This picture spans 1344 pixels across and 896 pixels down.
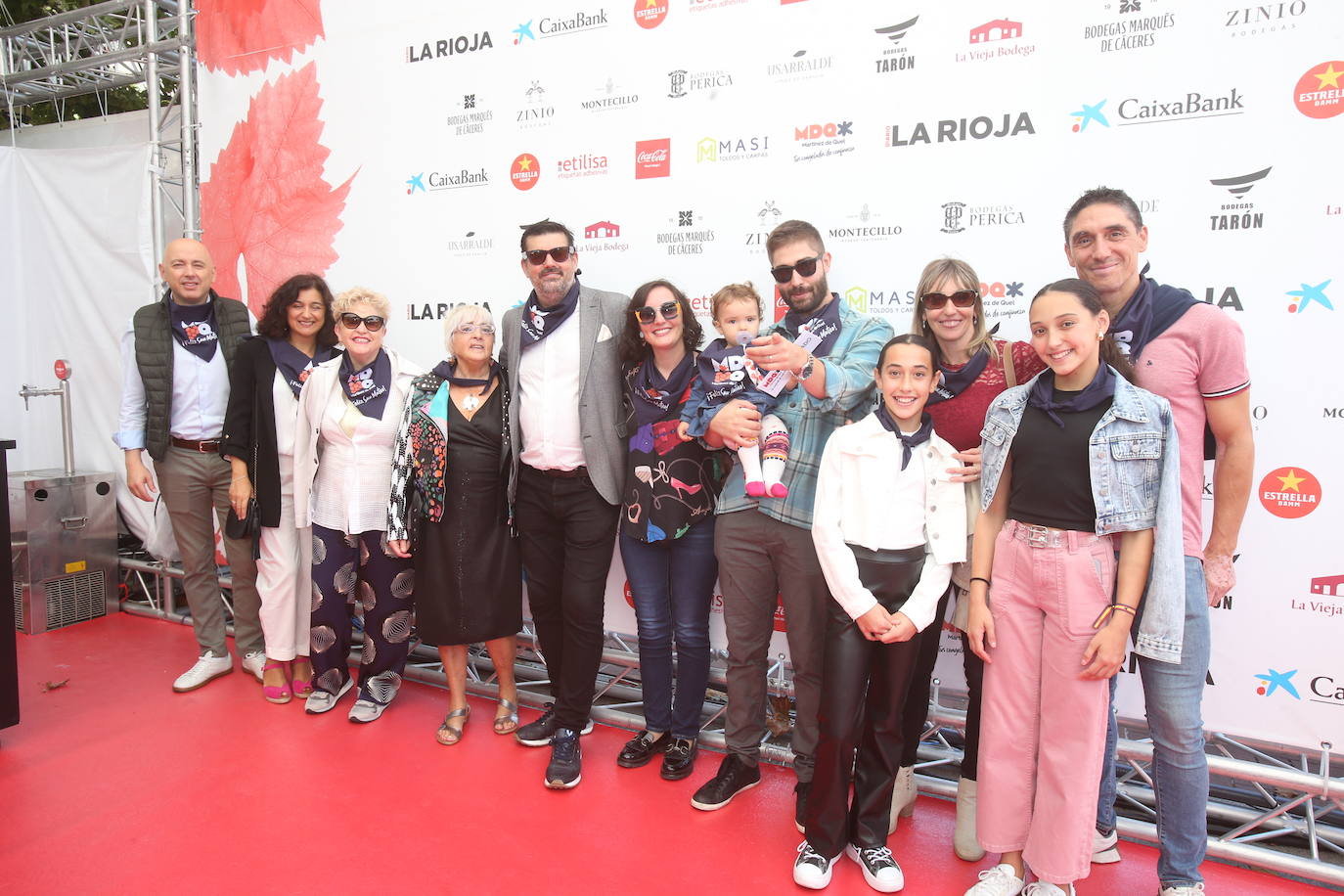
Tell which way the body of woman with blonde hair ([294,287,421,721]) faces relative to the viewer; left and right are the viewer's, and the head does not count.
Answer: facing the viewer

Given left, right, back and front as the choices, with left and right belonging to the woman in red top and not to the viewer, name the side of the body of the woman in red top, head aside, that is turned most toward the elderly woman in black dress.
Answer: right

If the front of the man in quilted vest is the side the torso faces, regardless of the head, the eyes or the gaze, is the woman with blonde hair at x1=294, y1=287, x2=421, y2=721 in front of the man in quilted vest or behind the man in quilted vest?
in front

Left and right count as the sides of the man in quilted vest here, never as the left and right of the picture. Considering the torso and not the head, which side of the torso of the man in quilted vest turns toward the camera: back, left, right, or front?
front

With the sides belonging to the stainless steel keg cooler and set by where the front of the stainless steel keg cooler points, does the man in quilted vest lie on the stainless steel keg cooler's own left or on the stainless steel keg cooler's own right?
on the stainless steel keg cooler's own left

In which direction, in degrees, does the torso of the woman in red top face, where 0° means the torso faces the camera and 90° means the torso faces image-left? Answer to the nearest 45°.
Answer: approximately 0°

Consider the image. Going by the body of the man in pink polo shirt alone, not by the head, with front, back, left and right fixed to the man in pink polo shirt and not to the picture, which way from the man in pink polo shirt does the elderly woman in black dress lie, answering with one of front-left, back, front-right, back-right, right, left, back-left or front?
front-right

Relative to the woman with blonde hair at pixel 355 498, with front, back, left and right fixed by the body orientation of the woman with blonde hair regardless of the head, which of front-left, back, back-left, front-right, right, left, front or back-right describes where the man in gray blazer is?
front-left

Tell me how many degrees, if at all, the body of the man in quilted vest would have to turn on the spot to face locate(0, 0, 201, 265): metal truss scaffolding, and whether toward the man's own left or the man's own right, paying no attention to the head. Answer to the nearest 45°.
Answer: approximately 180°

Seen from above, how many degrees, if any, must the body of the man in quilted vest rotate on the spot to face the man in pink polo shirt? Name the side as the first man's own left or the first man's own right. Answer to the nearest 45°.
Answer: approximately 45° to the first man's own left
